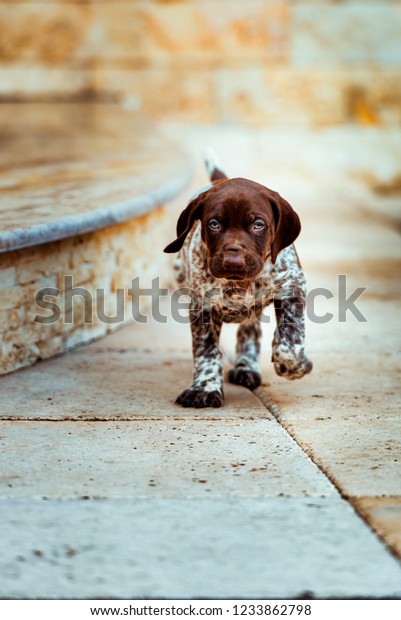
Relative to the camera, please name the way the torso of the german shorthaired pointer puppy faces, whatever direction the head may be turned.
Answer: toward the camera
